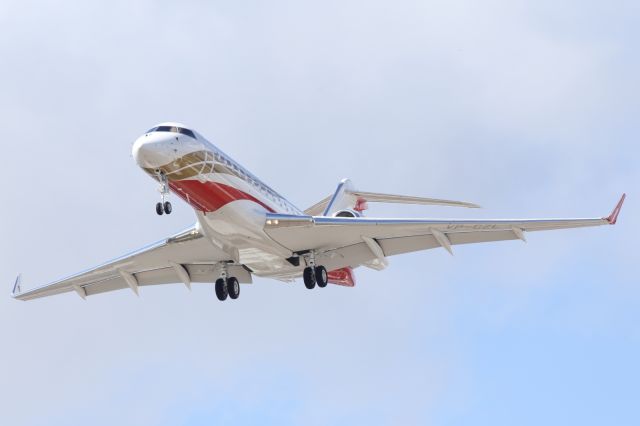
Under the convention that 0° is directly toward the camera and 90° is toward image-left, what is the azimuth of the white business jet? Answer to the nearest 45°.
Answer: approximately 45°
